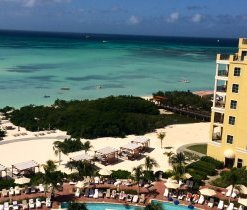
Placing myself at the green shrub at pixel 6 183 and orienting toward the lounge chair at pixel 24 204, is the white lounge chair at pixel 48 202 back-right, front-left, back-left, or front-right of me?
front-left

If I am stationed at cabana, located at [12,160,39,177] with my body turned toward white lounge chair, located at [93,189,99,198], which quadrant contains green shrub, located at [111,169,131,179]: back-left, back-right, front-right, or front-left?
front-left

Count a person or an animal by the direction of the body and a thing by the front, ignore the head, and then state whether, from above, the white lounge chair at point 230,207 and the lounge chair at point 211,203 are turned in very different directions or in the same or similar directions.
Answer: same or similar directions

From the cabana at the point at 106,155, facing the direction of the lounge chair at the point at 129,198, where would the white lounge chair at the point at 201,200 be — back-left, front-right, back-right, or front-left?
front-left

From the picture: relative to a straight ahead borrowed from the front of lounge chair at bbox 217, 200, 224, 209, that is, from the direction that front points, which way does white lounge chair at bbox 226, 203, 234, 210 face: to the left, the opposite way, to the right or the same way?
the same way

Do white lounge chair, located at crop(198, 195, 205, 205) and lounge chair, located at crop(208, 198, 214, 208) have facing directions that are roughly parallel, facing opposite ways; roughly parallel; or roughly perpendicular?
roughly parallel
